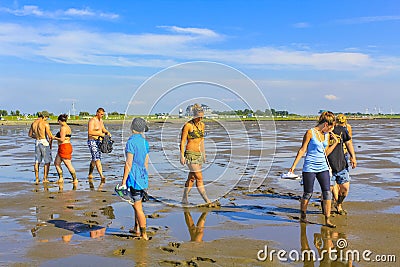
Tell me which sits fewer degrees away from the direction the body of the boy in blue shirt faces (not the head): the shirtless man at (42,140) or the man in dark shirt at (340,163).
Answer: the shirtless man

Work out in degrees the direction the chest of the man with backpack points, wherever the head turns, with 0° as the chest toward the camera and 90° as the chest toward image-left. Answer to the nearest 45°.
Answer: approximately 315°

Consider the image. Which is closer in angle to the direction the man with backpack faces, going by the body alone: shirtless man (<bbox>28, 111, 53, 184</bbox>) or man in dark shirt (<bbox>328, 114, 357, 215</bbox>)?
the man in dark shirt
